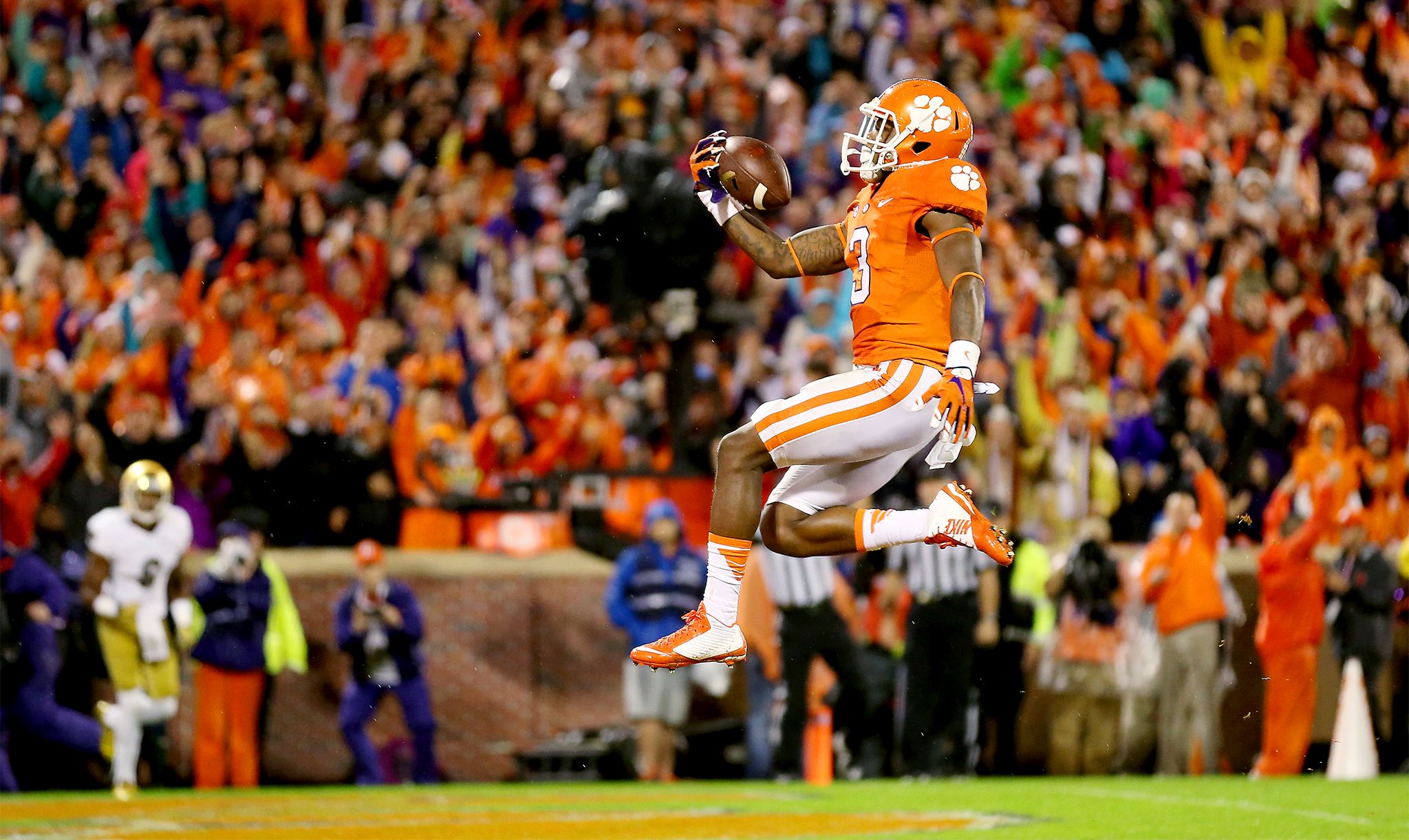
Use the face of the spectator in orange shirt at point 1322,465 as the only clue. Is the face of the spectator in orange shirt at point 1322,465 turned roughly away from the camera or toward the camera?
toward the camera

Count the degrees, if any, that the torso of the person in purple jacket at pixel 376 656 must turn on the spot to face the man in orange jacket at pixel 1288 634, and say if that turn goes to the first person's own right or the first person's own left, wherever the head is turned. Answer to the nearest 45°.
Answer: approximately 90° to the first person's own left

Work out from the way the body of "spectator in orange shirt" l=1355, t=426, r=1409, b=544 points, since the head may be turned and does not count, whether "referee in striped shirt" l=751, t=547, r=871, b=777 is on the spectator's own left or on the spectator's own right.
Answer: on the spectator's own right

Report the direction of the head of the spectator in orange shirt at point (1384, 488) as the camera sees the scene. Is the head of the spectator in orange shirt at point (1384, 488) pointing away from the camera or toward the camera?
toward the camera

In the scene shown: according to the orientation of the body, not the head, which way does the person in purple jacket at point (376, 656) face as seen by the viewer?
toward the camera

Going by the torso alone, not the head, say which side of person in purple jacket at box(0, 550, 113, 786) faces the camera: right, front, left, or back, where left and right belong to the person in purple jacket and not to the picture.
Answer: left

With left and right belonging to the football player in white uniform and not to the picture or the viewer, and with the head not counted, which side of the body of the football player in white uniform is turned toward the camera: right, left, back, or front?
front

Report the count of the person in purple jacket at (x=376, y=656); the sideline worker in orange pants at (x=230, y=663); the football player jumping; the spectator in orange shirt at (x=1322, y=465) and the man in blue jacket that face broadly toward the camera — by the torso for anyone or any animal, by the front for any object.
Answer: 4

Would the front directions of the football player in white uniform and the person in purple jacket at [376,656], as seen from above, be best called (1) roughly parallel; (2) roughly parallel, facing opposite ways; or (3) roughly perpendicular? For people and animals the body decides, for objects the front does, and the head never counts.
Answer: roughly parallel

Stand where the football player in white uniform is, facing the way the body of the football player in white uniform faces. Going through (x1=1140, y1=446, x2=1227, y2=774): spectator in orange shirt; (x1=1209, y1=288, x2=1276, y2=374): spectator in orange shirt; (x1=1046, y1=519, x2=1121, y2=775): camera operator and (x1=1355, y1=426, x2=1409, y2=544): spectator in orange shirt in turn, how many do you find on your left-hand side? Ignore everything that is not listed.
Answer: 4

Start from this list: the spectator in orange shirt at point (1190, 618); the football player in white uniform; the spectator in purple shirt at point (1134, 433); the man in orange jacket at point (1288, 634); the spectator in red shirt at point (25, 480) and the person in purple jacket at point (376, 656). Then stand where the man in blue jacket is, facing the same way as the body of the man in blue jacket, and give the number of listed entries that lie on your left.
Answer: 3

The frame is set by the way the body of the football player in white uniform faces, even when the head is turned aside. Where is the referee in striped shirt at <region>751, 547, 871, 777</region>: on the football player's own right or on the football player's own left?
on the football player's own left
